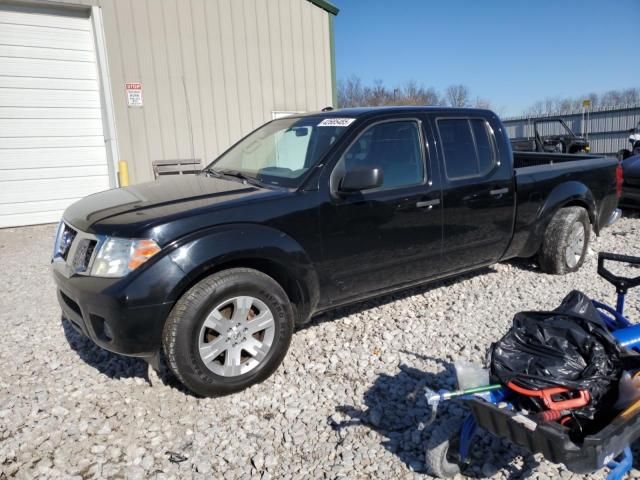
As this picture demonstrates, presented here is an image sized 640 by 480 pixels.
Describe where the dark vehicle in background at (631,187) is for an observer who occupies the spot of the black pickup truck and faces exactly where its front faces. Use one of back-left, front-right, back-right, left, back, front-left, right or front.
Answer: back

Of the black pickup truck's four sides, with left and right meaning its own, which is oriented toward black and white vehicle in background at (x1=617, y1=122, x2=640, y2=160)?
back

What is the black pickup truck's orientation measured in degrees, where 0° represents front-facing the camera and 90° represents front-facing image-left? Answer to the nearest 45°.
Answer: approximately 45°

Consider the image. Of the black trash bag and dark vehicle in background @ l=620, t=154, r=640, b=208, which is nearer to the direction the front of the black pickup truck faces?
the black trash bag

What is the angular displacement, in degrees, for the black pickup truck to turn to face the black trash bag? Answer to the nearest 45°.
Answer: approximately 90° to its left

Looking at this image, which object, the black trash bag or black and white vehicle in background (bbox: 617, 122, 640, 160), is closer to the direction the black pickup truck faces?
the black trash bag

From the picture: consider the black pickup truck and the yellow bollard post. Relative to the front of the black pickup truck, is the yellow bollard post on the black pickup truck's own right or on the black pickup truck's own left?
on the black pickup truck's own right

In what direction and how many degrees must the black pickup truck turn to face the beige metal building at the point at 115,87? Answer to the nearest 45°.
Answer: approximately 90° to its right
